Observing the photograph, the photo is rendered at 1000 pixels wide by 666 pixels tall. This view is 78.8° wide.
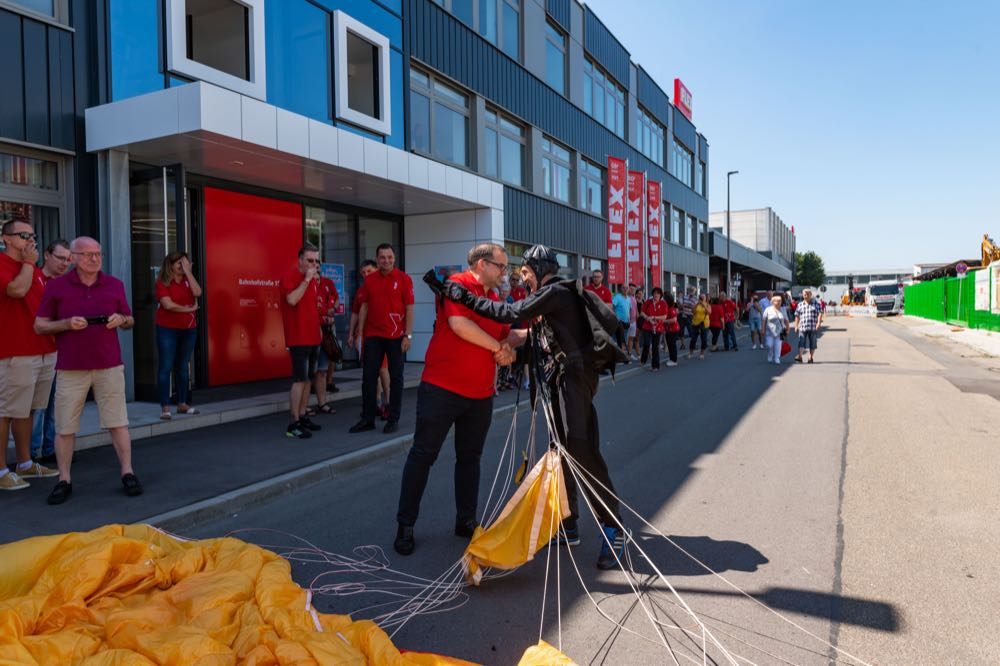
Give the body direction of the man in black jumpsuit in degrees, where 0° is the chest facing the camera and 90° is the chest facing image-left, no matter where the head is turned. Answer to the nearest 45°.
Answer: approximately 90°

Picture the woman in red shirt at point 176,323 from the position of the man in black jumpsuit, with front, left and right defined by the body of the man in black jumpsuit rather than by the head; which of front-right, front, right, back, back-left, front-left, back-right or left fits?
front-right

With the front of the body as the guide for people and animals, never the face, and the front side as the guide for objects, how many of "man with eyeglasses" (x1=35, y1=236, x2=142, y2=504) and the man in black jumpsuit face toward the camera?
1

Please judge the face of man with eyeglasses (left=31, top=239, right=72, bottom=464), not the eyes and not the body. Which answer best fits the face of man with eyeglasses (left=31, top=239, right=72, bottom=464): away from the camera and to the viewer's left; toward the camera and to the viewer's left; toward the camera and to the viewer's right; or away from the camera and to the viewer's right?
toward the camera and to the viewer's right

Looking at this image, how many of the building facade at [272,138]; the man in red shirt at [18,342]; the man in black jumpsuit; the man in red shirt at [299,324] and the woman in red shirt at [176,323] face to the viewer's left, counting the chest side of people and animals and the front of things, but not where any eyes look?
1

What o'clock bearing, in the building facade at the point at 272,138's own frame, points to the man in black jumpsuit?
The man in black jumpsuit is roughly at 1 o'clock from the building facade.

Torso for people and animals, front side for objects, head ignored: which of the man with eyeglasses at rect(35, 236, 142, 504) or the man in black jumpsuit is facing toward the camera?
the man with eyeglasses

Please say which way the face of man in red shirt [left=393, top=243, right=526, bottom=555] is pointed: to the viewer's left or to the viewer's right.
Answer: to the viewer's right

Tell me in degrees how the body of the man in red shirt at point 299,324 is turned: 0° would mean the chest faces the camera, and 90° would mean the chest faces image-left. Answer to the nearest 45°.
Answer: approximately 315°

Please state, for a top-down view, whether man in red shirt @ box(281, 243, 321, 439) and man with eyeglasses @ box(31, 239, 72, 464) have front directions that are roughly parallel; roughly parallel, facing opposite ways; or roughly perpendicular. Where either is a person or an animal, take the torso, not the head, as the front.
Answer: roughly parallel

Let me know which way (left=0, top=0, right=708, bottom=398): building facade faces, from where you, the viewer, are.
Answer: facing the viewer and to the right of the viewer

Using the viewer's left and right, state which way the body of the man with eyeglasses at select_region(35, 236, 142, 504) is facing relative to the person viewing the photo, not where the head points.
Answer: facing the viewer

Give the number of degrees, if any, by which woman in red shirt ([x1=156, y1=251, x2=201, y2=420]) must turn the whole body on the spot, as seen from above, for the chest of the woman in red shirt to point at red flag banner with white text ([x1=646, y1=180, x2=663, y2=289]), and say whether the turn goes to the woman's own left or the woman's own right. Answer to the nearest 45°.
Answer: approximately 90° to the woman's own left

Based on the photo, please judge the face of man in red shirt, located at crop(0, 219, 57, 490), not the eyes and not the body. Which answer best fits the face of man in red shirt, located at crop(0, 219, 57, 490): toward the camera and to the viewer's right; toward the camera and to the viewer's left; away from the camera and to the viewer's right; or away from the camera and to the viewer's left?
toward the camera and to the viewer's right
